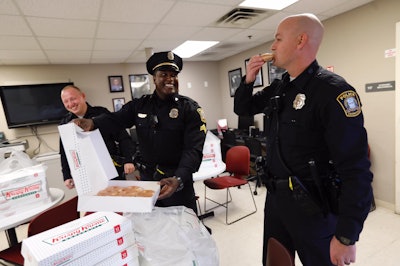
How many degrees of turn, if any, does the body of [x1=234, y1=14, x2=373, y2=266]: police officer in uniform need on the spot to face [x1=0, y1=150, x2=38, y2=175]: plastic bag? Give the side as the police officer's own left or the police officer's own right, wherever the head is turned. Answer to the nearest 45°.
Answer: approximately 45° to the police officer's own right

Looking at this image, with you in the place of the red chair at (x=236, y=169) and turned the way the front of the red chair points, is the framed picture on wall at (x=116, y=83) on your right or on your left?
on your right

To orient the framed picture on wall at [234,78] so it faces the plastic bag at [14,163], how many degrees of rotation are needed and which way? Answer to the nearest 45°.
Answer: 0° — it already faces it

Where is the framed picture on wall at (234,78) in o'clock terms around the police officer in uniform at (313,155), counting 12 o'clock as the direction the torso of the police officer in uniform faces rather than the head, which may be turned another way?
The framed picture on wall is roughly at 4 o'clock from the police officer in uniform.

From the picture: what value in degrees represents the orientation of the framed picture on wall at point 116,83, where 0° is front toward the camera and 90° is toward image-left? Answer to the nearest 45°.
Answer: approximately 0°

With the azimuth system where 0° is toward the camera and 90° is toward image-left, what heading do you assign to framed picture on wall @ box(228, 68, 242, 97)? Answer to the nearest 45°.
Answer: approximately 45°

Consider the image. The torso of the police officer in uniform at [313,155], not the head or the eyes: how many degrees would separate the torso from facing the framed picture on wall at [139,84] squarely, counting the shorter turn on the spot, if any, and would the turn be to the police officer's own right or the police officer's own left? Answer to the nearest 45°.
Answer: approximately 90° to the police officer's own right

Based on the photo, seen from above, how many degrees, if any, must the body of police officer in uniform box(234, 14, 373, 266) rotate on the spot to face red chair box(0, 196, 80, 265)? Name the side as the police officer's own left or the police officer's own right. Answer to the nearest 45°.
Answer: approximately 45° to the police officer's own right

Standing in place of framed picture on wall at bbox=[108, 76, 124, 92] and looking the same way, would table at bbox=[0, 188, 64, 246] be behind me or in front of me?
in front

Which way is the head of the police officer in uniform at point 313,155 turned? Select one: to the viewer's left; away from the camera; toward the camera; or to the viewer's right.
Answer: to the viewer's left

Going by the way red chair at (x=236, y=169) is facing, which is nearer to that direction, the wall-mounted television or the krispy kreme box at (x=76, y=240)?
the krispy kreme box

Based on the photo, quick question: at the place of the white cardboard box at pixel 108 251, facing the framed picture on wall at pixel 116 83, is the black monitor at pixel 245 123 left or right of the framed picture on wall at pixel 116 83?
right
